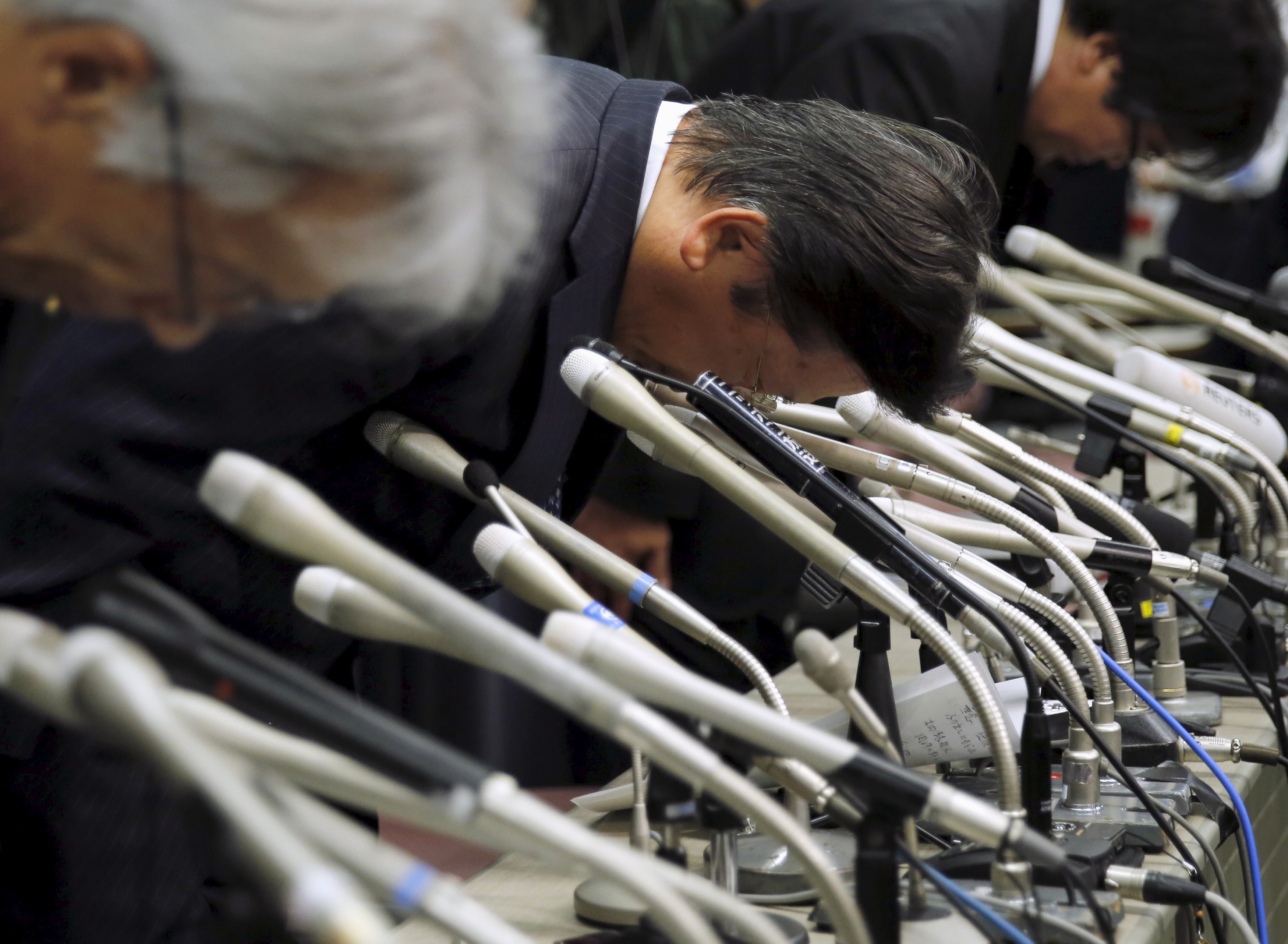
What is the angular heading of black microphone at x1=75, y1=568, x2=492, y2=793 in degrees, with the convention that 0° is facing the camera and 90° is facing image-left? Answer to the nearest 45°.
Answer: approximately 90°

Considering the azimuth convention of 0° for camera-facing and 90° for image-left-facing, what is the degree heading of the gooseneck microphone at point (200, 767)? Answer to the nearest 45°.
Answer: approximately 90°

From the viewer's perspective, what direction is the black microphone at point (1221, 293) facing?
to the viewer's left

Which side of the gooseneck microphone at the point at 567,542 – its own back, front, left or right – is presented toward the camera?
left

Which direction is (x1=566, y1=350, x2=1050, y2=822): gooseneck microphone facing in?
to the viewer's left
